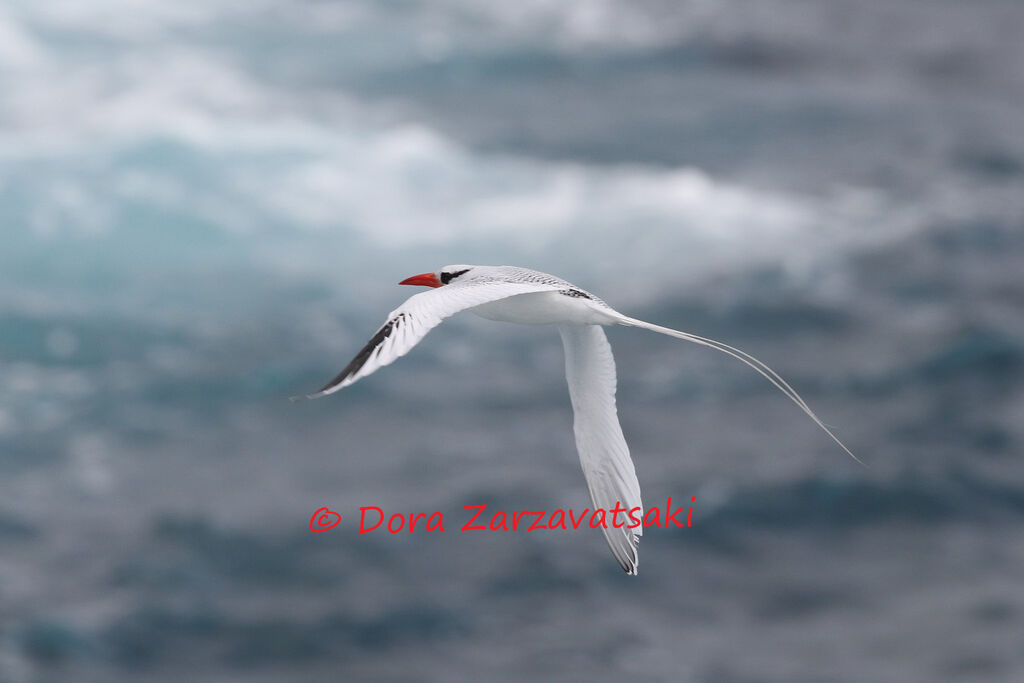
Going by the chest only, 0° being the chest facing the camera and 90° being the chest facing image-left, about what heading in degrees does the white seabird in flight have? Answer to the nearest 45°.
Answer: approximately 90°
